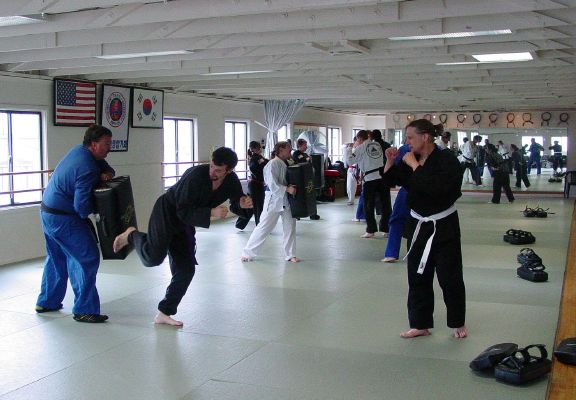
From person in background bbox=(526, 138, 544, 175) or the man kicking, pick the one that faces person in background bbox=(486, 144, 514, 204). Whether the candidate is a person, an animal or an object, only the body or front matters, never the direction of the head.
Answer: person in background bbox=(526, 138, 544, 175)

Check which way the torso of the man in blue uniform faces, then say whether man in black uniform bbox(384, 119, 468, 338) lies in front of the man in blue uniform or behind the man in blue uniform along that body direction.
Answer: in front

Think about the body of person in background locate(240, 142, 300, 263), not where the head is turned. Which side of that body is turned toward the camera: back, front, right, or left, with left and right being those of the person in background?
right

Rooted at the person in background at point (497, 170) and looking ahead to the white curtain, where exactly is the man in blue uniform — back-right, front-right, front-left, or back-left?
front-left

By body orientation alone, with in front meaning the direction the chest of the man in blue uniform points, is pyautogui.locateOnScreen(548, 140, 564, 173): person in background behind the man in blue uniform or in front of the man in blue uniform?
in front

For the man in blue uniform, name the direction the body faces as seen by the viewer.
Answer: to the viewer's right

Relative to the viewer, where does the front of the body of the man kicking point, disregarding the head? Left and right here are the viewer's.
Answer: facing the viewer and to the right of the viewer

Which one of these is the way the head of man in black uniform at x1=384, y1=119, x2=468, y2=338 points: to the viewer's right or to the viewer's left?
to the viewer's left

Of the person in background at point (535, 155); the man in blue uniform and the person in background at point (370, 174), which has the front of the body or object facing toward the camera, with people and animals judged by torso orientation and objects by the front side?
the person in background at point (535, 155)

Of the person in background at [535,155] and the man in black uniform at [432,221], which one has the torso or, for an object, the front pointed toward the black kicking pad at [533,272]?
the person in background

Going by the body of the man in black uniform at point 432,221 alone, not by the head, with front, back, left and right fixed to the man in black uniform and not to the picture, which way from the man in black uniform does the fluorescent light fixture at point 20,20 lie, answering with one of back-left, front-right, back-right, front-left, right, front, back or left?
front-right

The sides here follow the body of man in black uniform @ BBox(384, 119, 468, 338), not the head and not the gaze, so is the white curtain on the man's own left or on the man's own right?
on the man's own right

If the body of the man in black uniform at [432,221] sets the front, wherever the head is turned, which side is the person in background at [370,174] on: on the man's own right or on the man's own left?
on the man's own right

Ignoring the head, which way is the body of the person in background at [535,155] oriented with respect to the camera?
toward the camera
